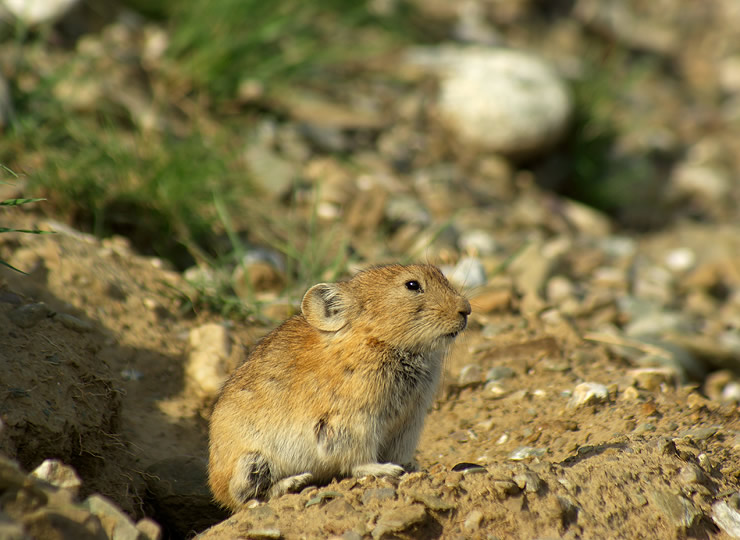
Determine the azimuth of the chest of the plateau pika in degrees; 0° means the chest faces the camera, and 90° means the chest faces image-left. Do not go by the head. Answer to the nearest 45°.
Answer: approximately 270°

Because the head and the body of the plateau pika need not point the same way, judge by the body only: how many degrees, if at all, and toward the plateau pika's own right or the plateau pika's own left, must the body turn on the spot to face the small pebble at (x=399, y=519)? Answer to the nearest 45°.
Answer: approximately 90° to the plateau pika's own right

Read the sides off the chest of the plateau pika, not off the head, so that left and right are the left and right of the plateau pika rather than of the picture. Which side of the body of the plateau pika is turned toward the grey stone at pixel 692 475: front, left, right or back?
front

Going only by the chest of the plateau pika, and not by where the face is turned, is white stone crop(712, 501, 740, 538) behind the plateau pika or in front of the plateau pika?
in front

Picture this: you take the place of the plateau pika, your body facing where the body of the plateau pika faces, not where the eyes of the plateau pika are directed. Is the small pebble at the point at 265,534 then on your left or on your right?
on your right

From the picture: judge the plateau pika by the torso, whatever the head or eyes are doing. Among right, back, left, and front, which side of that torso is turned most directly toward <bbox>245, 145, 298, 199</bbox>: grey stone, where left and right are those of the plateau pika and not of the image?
left

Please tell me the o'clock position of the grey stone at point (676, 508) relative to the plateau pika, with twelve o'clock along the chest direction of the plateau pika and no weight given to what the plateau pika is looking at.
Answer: The grey stone is roughly at 1 o'clock from the plateau pika.

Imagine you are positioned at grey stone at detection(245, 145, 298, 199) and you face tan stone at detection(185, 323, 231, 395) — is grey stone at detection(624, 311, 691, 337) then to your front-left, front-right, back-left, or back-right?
front-left

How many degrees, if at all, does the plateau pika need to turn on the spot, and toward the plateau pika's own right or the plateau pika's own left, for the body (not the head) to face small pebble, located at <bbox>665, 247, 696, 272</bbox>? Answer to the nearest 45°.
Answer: approximately 45° to the plateau pika's own left

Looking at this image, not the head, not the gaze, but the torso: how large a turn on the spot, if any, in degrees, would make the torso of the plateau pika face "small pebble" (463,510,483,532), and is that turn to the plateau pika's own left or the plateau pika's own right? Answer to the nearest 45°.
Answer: approximately 45° to the plateau pika's own right

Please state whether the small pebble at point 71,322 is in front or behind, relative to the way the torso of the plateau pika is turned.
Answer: behind

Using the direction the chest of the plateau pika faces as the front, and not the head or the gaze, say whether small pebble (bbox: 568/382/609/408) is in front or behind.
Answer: in front

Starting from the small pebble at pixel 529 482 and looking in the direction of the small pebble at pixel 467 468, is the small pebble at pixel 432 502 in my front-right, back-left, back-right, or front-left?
front-left

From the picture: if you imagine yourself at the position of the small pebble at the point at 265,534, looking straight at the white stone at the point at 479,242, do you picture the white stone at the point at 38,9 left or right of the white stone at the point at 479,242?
left
